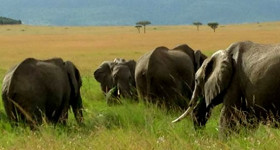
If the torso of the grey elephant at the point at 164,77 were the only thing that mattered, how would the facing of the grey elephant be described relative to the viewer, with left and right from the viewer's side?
facing away from the viewer and to the right of the viewer

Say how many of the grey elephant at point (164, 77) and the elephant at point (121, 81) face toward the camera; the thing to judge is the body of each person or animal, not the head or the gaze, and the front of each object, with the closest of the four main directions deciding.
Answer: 1

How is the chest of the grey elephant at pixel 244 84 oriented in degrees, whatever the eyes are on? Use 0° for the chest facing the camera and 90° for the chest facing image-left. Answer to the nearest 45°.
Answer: approximately 90°

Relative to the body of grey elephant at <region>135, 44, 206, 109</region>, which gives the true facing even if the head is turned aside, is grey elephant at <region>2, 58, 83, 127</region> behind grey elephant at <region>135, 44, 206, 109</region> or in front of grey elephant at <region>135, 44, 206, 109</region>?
behind

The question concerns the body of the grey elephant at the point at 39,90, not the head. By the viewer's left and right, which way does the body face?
facing away from the viewer and to the right of the viewer

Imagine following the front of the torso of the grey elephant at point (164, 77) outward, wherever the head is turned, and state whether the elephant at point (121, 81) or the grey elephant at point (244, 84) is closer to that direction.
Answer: the elephant

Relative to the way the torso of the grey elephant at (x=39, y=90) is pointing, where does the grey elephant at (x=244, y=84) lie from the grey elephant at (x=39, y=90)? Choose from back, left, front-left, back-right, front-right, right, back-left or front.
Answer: right
